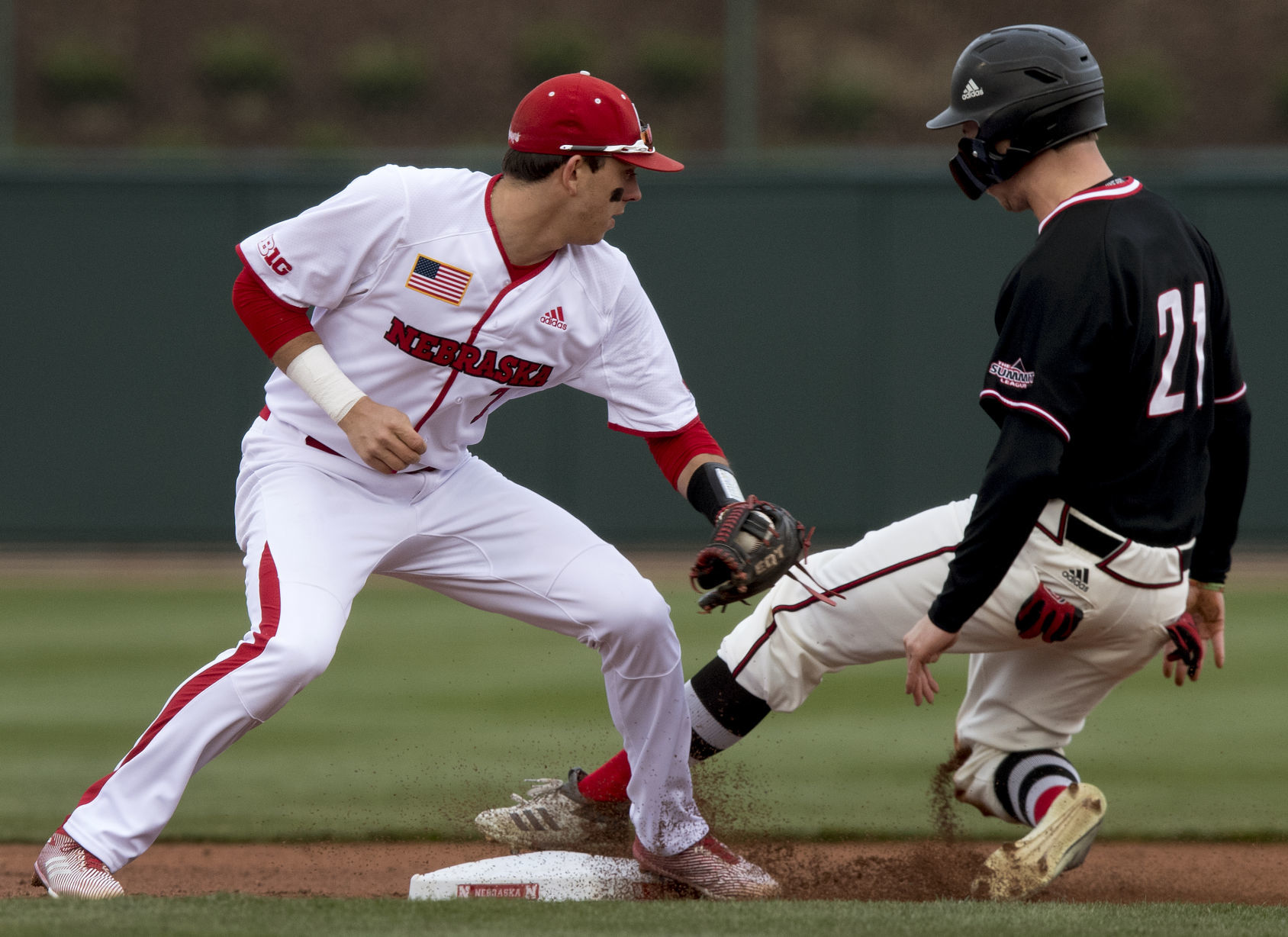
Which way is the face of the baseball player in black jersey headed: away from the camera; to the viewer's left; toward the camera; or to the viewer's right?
to the viewer's left

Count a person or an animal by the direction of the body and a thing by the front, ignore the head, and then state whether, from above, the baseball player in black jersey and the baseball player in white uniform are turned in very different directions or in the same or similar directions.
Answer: very different directions

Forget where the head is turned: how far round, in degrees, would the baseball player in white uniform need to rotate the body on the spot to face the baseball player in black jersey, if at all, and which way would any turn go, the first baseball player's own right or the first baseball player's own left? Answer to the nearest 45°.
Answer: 0° — they already face them

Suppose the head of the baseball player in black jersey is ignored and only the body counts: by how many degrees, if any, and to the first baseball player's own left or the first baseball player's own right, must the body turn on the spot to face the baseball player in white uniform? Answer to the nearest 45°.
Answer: approximately 45° to the first baseball player's own left

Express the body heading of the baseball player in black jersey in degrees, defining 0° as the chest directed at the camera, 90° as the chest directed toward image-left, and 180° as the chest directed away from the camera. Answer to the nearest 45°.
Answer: approximately 135°

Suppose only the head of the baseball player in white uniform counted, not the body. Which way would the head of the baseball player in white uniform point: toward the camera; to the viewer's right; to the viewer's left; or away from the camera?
to the viewer's right

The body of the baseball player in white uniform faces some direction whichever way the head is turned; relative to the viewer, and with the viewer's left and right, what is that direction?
facing the viewer and to the right of the viewer
